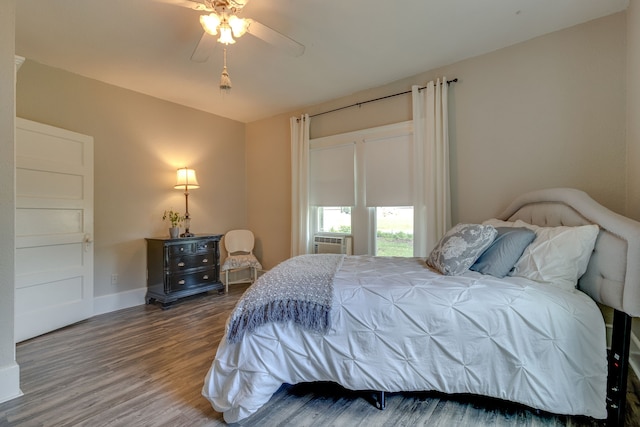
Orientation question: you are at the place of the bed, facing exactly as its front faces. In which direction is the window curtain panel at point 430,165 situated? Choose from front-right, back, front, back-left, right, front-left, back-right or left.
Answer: right

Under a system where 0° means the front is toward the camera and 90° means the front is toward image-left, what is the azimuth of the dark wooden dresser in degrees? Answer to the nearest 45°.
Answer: approximately 315°

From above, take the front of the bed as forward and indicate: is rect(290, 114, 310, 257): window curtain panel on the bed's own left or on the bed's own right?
on the bed's own right

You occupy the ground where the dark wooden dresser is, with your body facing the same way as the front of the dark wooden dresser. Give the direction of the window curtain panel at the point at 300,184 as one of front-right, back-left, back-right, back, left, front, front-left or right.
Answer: front-left

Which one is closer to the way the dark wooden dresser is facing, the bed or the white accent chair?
the bed

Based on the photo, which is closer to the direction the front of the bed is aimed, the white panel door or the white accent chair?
the white panel door

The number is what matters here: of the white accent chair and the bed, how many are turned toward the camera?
1

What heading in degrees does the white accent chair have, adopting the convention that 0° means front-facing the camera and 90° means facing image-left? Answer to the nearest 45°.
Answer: approximately 0°

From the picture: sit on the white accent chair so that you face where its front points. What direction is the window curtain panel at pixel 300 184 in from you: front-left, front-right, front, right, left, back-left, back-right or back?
front-left

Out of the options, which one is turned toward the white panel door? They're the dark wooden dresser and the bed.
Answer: the bed

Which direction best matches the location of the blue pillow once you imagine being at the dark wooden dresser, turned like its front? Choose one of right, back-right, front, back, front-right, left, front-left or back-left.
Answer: front

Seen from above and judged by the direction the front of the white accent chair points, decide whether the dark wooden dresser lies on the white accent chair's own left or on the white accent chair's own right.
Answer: on the white accent chair's own right

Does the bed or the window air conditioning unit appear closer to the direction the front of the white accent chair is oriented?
the bed

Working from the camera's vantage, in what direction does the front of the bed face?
facing to the left of the viewer

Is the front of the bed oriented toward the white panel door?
yes

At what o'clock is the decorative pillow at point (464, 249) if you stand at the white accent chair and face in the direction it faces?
The decorative pillow is roughly at 11 o'clock from the white accent chair.
